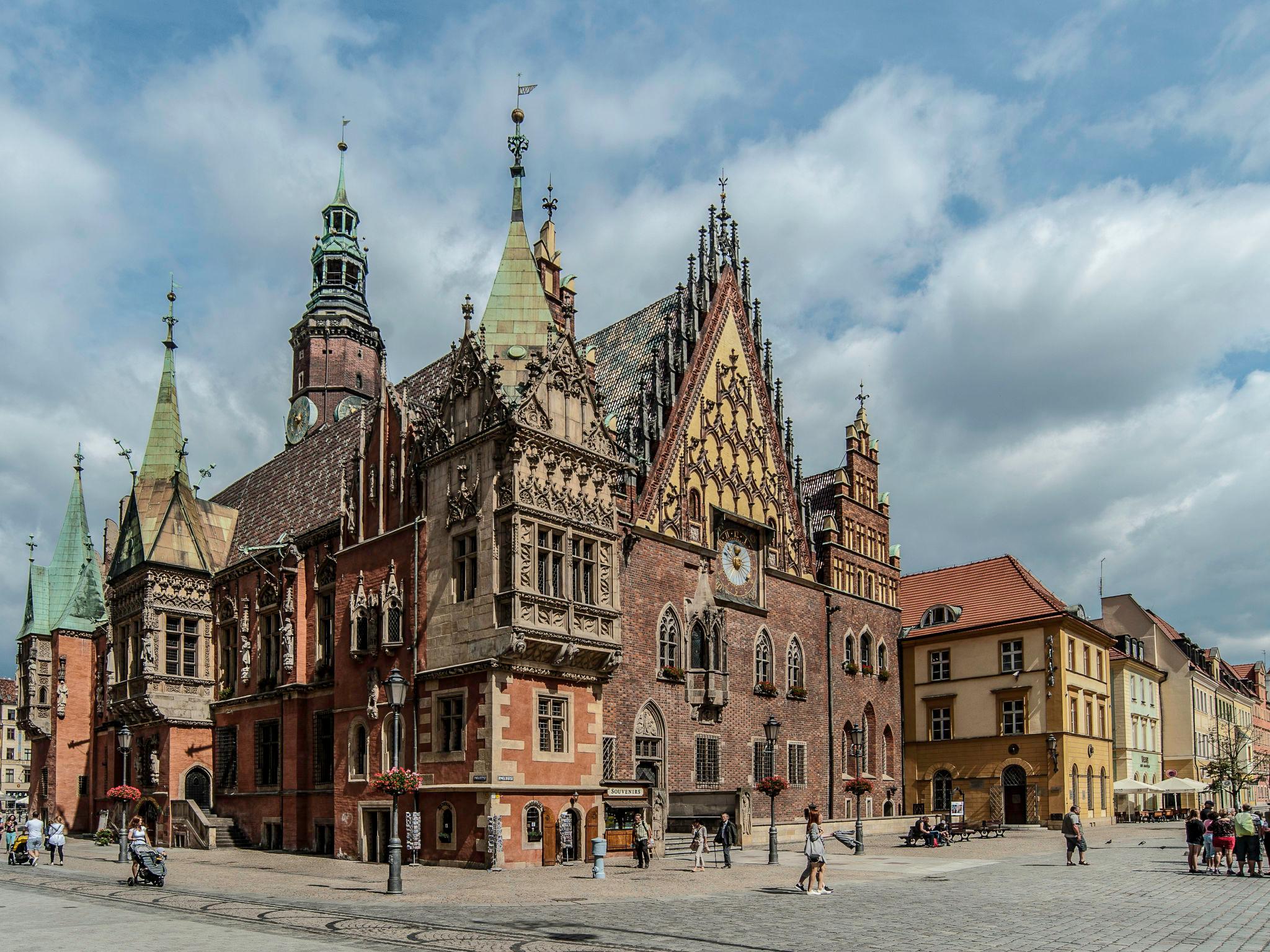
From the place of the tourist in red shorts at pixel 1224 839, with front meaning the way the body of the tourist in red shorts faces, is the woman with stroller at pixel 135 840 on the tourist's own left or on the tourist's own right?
on the tourist's own left

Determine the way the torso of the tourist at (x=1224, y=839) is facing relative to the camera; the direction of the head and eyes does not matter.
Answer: away from the camera

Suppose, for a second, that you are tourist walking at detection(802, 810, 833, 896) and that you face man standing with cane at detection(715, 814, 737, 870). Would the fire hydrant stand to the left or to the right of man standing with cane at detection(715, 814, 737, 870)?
left

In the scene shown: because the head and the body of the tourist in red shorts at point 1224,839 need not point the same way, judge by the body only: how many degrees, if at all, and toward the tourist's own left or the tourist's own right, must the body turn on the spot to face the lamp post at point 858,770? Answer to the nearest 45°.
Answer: approximately 45° to the tourist's own left

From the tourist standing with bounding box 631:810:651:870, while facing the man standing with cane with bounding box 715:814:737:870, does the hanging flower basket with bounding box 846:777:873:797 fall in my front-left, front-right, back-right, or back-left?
front-left
